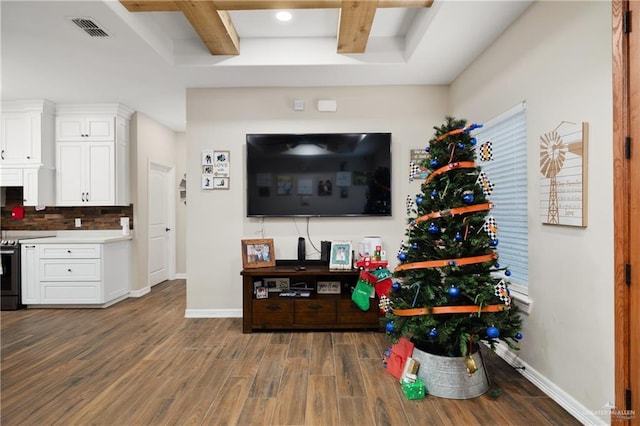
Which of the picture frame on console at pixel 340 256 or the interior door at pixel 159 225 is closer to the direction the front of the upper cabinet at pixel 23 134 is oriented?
the picture frame on console

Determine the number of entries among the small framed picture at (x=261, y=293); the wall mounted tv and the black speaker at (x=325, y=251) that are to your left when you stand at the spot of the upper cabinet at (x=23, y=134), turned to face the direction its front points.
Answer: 3

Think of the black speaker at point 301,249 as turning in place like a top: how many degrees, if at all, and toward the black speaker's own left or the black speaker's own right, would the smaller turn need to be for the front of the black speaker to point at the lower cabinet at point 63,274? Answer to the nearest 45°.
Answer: approximately 90° to the black speaker's own right

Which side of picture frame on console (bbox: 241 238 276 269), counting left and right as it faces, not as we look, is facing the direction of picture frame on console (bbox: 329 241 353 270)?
left

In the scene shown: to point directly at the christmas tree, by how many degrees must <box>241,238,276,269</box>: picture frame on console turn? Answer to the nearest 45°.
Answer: approximately 45° to its left

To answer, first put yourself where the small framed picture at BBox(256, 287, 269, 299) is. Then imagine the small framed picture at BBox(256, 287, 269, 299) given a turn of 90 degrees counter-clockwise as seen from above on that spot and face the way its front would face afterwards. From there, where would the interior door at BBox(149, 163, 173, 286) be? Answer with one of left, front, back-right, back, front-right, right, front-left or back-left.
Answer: back-left

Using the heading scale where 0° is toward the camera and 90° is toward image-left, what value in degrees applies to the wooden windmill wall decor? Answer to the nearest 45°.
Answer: approximately 45°

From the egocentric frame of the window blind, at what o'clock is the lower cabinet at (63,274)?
The lower cabinet is roughly at 1 o'clock from the window blind.
